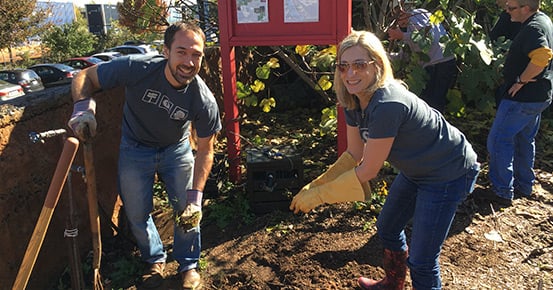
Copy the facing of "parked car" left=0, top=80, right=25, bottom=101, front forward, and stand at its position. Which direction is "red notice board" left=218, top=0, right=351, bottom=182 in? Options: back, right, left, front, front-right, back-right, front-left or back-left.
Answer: back-left

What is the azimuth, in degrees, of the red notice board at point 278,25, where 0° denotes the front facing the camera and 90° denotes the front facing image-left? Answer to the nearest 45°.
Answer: approximately 0°

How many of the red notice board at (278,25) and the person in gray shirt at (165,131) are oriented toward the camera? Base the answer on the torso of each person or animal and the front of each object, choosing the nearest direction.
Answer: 2

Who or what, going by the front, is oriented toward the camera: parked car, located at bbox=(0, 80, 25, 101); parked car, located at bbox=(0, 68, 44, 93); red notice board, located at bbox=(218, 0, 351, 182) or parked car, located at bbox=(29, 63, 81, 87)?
the red notice board

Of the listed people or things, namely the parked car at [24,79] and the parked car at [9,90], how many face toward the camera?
0

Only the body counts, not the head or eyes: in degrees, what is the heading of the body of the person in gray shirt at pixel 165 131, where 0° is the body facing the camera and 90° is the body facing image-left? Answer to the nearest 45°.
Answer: approximately 0°

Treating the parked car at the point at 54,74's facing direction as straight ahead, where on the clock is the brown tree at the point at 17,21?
The brown tree is roughly at 1 o'clock from the parked car.

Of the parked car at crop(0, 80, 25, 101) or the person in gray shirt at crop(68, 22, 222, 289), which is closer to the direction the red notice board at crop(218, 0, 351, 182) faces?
the person in gray shirt
